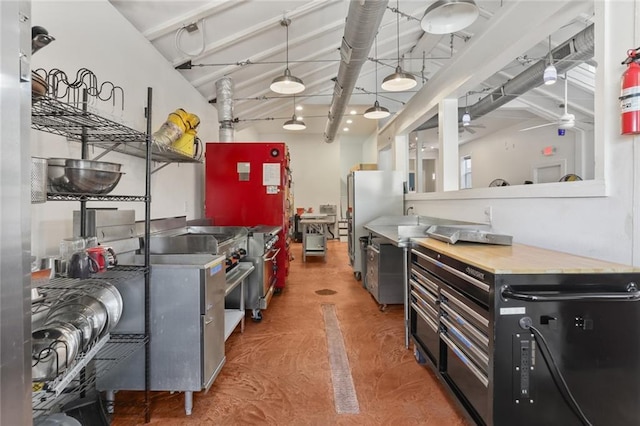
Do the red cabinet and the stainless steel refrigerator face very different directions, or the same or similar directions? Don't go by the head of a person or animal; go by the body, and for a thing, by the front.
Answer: very different directions

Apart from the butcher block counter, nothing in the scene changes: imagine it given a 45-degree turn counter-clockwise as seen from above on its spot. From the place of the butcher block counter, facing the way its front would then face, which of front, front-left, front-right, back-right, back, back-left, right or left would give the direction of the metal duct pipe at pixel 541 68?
back

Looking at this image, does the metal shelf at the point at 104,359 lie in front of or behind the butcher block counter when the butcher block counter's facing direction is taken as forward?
in front

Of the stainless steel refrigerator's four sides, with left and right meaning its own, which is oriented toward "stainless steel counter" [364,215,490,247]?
left

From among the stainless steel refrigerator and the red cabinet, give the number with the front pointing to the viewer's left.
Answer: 1

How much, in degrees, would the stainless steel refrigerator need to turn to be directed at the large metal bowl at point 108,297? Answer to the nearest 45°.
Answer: approximately 90° to its left

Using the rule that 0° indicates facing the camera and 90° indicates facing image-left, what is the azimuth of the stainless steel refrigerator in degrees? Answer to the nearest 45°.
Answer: approximately 90°

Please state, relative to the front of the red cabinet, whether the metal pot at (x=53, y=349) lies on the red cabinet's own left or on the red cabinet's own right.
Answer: on the red cabinet's own right

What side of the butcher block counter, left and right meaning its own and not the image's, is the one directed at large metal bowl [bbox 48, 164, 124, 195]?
front

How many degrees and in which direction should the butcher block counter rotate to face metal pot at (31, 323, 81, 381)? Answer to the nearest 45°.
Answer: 0° — it already faces it
